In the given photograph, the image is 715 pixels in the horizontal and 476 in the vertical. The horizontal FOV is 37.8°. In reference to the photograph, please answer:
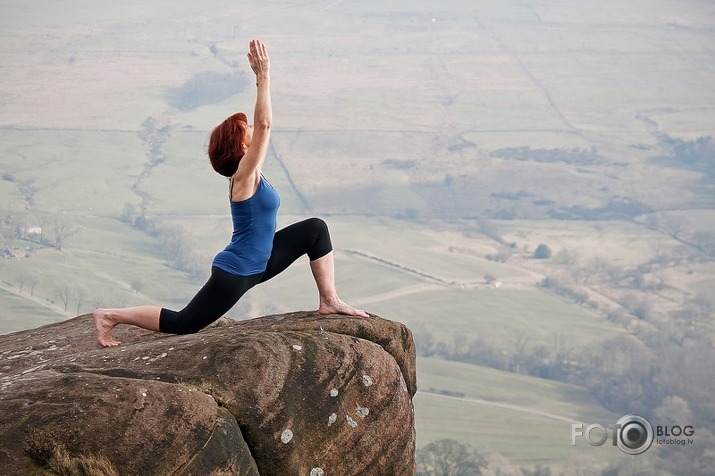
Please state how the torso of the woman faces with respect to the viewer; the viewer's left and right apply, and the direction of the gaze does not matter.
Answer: facing to the right of the viewer
